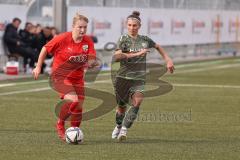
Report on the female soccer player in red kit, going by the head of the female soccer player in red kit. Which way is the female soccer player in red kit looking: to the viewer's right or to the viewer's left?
to the viewer's right

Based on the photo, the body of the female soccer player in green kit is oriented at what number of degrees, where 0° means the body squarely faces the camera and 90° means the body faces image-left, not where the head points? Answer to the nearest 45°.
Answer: approximately 0°

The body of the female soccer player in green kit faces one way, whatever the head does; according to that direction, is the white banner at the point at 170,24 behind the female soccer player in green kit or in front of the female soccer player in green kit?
behind

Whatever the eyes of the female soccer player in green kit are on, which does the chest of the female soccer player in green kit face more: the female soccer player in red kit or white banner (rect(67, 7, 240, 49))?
the female soccer player in red kit

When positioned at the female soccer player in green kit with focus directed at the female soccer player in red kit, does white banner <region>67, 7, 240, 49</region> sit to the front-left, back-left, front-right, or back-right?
back-right
